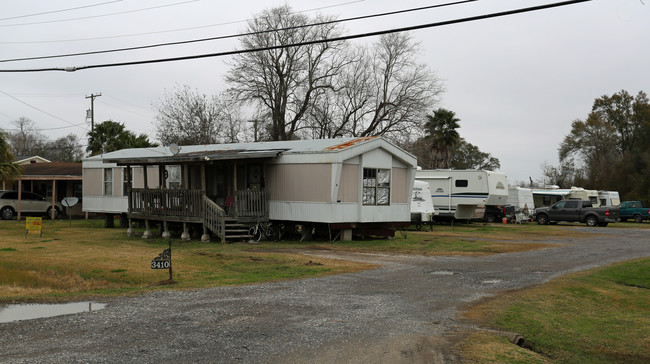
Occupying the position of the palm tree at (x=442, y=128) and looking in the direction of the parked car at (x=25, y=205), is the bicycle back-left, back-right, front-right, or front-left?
front-left

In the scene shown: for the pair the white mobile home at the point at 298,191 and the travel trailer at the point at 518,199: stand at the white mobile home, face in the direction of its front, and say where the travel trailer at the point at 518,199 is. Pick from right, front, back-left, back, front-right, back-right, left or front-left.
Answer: back

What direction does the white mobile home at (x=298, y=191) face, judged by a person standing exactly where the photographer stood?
facing the viewer and to the left of the viewer

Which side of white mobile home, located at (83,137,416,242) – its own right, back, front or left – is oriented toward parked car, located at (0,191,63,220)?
right
